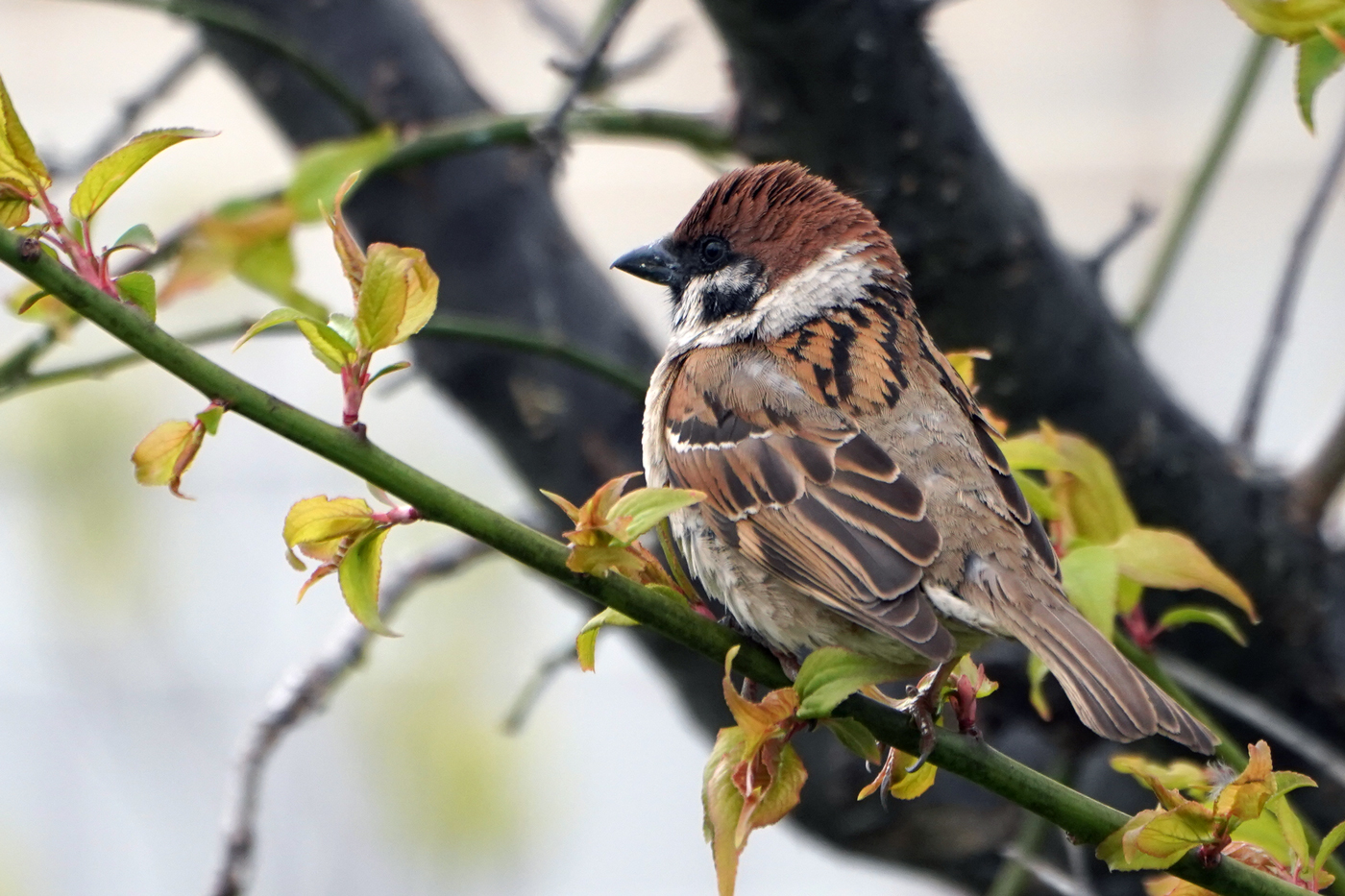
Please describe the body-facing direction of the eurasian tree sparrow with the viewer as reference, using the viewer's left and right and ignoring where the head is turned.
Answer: facing away from the viewer and to the left of the viewer

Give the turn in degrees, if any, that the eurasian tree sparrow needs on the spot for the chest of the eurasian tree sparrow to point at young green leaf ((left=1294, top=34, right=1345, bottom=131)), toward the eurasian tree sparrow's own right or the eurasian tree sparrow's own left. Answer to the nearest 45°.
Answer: approximately 180°

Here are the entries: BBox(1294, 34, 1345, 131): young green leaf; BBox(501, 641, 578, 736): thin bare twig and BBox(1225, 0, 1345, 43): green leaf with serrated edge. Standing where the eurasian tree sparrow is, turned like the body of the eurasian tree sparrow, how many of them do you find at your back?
2
